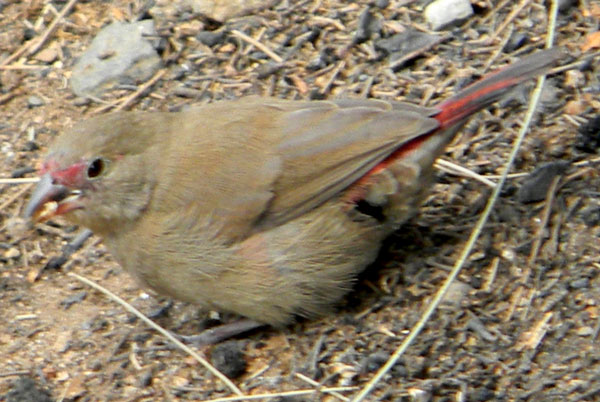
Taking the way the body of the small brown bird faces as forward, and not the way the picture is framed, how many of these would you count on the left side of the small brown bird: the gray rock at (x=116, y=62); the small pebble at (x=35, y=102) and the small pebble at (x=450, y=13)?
0

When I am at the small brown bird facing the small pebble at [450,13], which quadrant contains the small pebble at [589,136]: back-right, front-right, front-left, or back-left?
front-right

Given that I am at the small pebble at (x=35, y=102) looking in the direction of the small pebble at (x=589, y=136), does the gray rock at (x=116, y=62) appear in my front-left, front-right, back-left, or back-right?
front-left

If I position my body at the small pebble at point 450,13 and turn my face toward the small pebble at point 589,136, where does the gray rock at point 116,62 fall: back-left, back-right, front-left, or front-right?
back-right

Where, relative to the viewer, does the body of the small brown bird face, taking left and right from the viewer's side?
facing to the left of the viewer

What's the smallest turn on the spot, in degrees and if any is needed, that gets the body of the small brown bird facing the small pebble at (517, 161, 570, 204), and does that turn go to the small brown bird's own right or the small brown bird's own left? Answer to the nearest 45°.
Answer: approximately 180°

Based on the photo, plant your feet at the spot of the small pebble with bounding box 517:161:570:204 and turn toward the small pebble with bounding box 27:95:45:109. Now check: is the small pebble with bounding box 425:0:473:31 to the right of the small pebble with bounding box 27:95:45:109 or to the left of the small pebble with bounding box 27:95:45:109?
right

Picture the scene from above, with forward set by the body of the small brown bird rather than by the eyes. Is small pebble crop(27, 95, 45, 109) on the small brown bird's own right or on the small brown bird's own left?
on the small brown bird's own right

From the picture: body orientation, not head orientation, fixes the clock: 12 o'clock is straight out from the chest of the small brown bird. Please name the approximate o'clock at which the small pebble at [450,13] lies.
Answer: The small pebble is roughly at 4 o'clock from the small brown bird.

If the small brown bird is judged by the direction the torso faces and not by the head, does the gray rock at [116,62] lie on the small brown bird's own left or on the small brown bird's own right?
on the small brown bird's own right

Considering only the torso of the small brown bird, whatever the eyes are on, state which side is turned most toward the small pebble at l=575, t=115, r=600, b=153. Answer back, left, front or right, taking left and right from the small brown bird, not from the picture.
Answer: back
